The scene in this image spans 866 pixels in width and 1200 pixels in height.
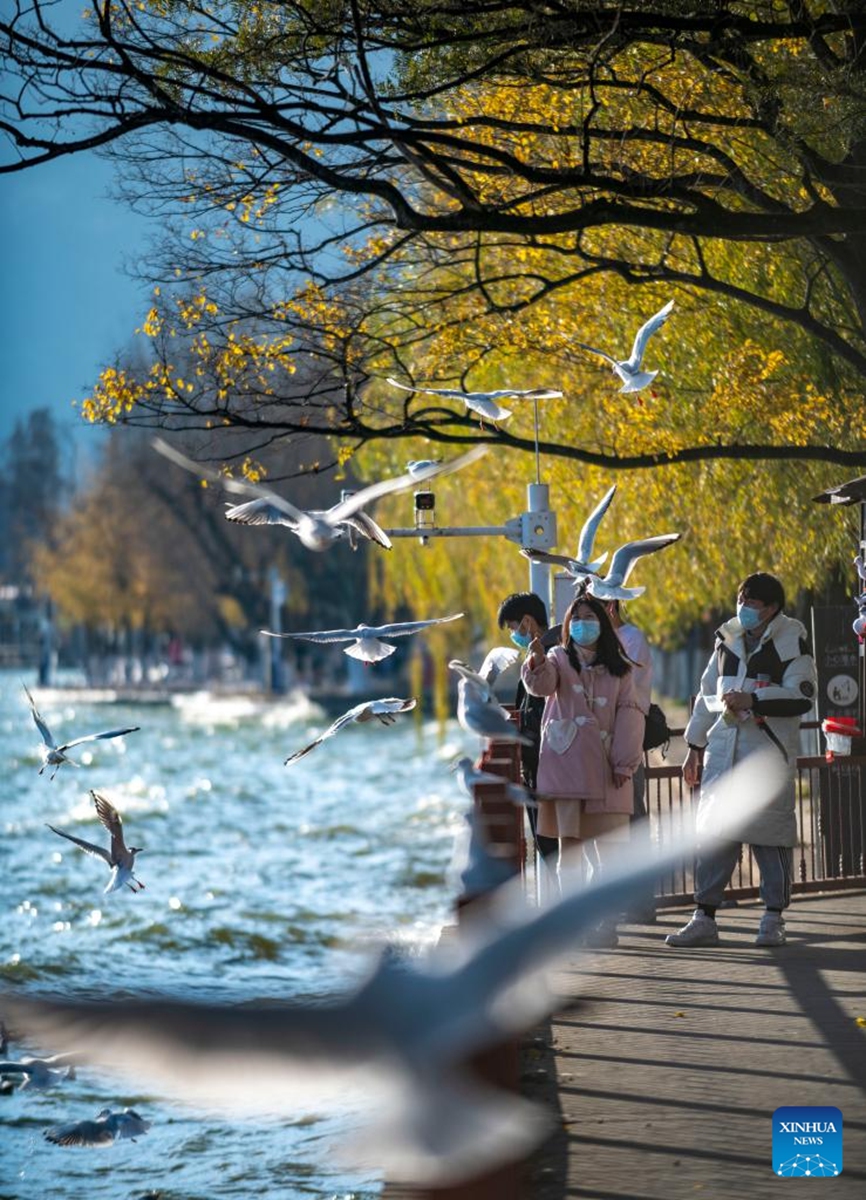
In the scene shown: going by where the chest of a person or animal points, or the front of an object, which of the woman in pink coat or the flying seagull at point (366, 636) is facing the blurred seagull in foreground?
the woman in pink coat

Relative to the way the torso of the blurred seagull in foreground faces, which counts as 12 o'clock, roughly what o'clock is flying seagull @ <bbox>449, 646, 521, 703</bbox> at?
The flying seagull is roughly at 12 o'clock from the blurred seagull in foreground.

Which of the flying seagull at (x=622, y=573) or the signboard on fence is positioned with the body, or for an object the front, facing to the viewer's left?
the flying seagull

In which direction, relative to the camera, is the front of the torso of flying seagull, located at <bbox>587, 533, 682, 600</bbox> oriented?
to the viewer's left

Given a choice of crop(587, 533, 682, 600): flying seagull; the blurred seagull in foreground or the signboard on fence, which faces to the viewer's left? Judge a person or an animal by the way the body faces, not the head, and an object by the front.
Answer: the flying seagull

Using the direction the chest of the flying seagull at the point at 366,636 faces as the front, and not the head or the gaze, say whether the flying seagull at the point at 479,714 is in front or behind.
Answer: behind

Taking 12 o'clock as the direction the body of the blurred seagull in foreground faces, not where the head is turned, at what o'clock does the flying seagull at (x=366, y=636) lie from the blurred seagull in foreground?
The flying seagull is roughly at 12 o'clock from the blurred seagull in foreground.

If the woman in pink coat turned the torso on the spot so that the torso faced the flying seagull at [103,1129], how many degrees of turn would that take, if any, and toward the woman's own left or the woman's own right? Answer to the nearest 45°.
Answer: approximately 90° to the woman's own right

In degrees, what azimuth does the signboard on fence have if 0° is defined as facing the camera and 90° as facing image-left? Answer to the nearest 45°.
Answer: approximately 0°
